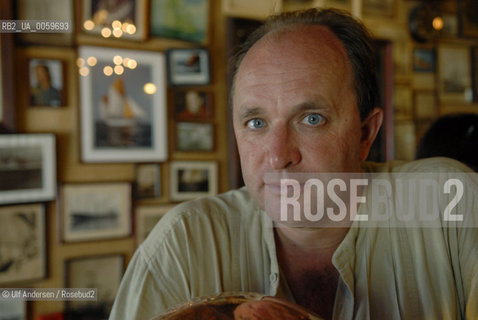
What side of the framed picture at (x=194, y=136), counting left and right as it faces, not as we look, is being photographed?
front

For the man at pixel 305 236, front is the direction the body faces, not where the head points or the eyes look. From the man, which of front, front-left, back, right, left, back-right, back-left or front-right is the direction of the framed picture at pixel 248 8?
back

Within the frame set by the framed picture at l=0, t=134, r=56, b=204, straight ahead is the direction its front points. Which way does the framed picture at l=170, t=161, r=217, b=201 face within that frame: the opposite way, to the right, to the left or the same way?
the same way

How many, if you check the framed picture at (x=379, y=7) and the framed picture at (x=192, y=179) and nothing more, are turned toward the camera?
2

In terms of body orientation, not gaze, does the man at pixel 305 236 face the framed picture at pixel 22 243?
no

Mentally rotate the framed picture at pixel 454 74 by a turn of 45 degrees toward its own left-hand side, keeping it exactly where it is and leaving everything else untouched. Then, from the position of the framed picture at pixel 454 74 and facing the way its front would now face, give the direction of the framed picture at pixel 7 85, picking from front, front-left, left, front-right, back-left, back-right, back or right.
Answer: right

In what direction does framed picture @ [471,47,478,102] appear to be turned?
toward the camera

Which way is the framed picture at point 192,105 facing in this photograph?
toward the camera

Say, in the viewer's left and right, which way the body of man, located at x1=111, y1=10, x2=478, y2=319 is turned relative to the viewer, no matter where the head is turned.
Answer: facing the viewer

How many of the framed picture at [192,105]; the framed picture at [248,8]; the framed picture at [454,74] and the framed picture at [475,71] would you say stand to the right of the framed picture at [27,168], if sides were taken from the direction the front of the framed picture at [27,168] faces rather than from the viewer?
0

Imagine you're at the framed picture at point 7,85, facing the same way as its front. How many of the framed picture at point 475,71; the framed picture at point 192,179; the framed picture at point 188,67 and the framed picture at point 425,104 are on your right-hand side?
0

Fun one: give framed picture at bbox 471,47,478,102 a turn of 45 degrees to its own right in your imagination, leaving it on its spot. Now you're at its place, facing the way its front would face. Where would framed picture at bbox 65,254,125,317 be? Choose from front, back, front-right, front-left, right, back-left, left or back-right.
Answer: front

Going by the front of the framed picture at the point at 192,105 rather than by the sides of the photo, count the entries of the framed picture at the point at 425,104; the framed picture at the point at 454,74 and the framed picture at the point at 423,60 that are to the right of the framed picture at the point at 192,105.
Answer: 0

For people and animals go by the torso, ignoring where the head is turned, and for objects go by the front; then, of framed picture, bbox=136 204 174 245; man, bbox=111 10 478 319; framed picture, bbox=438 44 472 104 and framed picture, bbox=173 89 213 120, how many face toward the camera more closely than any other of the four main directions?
4
